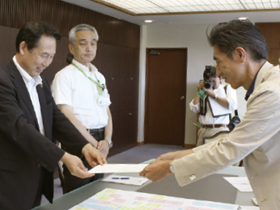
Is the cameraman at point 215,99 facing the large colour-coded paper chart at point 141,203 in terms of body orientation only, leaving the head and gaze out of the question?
yes

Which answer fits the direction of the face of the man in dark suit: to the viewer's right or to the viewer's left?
to the viewer's right

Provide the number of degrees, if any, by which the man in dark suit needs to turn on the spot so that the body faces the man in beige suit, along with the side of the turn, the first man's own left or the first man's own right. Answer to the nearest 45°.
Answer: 0° — they already face them

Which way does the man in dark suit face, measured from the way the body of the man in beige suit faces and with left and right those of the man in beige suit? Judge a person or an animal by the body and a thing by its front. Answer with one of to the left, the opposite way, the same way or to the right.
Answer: the opposite way

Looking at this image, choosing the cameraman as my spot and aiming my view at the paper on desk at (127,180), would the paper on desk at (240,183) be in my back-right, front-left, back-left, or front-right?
front-left

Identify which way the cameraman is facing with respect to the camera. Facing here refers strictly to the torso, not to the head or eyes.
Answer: toward the camera

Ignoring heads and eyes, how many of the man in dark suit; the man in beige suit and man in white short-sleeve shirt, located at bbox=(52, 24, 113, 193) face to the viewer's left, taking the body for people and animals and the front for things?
1

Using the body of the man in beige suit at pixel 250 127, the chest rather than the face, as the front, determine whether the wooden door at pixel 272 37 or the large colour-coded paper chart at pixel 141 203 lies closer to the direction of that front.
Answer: the large colour-coded paper chart

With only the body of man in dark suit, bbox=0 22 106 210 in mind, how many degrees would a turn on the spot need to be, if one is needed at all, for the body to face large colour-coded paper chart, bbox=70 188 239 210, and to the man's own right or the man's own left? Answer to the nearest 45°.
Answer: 0° — they already face it

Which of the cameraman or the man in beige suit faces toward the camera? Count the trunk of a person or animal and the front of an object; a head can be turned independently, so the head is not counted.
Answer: the cameraman

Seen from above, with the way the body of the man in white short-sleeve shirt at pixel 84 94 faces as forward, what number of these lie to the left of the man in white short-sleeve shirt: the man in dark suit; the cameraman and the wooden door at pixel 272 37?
2

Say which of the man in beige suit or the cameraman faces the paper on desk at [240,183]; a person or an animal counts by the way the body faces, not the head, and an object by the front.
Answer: the cameraman

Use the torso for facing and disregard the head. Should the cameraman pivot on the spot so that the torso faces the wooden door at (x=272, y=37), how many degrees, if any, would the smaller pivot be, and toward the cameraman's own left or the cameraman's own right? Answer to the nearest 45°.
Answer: approximately 180°

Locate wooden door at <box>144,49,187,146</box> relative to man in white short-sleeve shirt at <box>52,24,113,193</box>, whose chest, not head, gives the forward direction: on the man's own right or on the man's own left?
on the man's own left

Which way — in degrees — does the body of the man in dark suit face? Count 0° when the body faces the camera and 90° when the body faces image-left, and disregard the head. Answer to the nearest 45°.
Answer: approximately 315°

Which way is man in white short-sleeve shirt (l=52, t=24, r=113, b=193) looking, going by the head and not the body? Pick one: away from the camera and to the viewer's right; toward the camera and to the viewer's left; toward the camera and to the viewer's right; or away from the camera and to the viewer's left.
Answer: toward the camera and to the viewer's right

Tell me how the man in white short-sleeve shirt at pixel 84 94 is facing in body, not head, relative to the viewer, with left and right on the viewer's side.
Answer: facing the viewer and to the right of the viewer

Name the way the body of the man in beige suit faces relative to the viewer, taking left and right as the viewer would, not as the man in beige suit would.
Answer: facing to the left of the viewer

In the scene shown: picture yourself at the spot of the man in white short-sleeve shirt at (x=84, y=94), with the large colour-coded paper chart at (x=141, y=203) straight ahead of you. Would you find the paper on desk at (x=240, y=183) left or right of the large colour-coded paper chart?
left

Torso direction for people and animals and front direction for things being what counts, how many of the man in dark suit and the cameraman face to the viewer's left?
0
